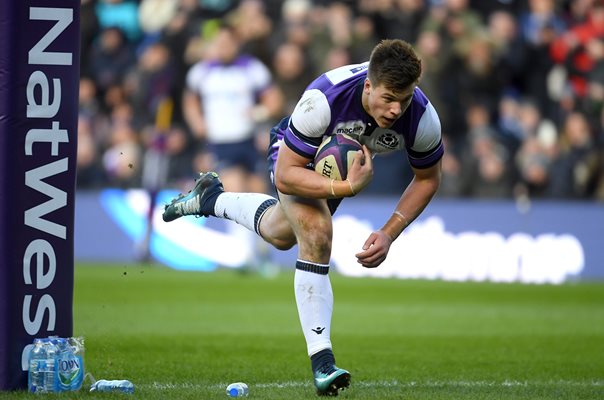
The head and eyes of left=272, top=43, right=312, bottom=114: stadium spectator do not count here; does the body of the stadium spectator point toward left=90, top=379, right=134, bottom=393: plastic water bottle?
yes

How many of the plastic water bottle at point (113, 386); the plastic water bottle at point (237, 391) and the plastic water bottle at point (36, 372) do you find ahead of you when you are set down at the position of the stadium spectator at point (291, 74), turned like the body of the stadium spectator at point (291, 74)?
3

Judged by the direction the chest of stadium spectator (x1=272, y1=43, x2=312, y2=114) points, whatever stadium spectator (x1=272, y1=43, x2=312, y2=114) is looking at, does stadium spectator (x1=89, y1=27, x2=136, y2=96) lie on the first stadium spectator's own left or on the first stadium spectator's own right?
on the first stadium spectator's own right

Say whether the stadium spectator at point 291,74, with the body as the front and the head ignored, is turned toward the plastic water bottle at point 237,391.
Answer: yes

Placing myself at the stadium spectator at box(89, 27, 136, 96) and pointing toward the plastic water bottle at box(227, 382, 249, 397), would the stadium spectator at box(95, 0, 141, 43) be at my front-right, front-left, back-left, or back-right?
back-left

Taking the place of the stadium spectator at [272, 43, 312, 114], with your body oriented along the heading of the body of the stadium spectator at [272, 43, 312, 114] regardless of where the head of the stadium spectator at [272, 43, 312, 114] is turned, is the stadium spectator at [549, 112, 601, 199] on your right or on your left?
on your left

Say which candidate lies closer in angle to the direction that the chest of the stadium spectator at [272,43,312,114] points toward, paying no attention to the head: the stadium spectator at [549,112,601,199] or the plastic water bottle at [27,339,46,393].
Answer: the plastic water bottle

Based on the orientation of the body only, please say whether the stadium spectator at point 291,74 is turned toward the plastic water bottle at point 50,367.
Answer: yes

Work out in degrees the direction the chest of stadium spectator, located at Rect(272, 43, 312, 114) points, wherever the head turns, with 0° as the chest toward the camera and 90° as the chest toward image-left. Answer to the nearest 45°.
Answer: approximately 0°
